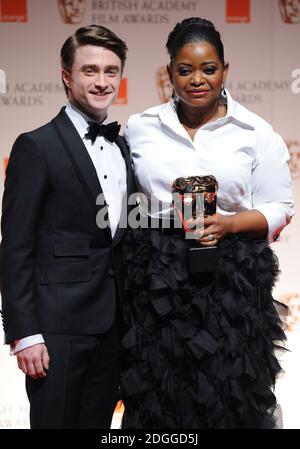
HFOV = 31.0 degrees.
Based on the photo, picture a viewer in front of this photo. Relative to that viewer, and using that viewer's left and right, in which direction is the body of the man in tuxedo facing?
facing the viewer and to the right of the viewer

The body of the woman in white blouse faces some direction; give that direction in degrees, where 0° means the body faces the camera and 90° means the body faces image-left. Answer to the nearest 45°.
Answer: approximately 0°
